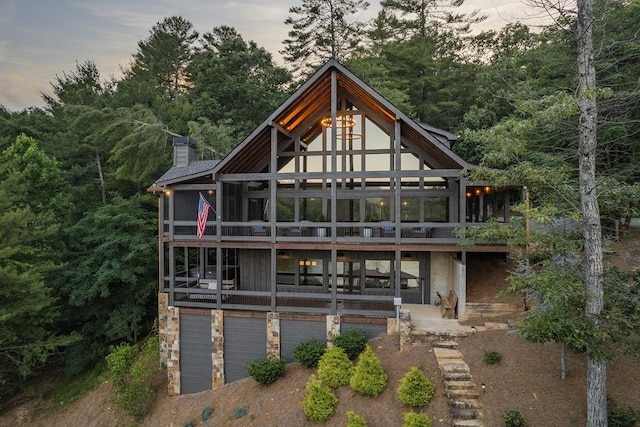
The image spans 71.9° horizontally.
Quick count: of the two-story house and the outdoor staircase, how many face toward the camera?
2

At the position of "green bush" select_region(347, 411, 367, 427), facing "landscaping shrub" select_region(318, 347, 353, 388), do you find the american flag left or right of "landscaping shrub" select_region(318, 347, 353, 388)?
left

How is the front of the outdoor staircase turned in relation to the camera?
facing the viewer

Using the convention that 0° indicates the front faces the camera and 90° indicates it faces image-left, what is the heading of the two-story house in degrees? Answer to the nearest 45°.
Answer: approximately 0°

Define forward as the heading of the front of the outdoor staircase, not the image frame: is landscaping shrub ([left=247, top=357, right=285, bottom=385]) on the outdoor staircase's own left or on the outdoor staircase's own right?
on the outdoor staircase's own right

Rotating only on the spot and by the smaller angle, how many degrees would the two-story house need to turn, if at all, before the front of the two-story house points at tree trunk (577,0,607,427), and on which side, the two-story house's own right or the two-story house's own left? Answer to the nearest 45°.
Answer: approximately 45° to the two-story house's own left

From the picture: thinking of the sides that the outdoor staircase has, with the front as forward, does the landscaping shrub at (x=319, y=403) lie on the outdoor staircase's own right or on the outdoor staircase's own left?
on the outdoor staircase's own right

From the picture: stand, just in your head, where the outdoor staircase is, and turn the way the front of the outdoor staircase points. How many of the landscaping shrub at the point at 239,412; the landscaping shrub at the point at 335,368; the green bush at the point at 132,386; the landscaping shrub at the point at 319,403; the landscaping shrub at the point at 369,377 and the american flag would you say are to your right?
6

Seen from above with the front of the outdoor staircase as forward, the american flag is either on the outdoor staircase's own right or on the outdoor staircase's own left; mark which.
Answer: on the outdoor staircase's own right

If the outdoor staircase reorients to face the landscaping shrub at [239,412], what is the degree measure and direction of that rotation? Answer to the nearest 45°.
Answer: approximately 90° to its right

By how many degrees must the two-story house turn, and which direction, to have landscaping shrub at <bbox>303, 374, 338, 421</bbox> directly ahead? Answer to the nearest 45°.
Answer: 0° — it already faces it
